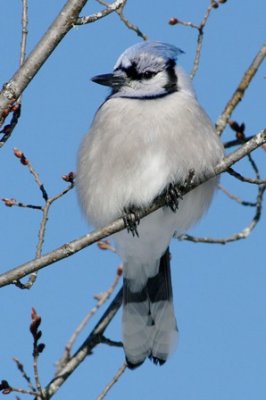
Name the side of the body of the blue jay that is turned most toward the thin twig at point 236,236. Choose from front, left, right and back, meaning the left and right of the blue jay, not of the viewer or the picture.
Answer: left

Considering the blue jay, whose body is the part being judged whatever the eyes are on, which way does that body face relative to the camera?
toward the camera

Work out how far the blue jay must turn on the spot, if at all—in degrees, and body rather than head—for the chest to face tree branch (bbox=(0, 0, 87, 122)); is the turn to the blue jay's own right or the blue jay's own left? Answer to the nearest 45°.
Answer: approximately 45° to the blue jay's own right
